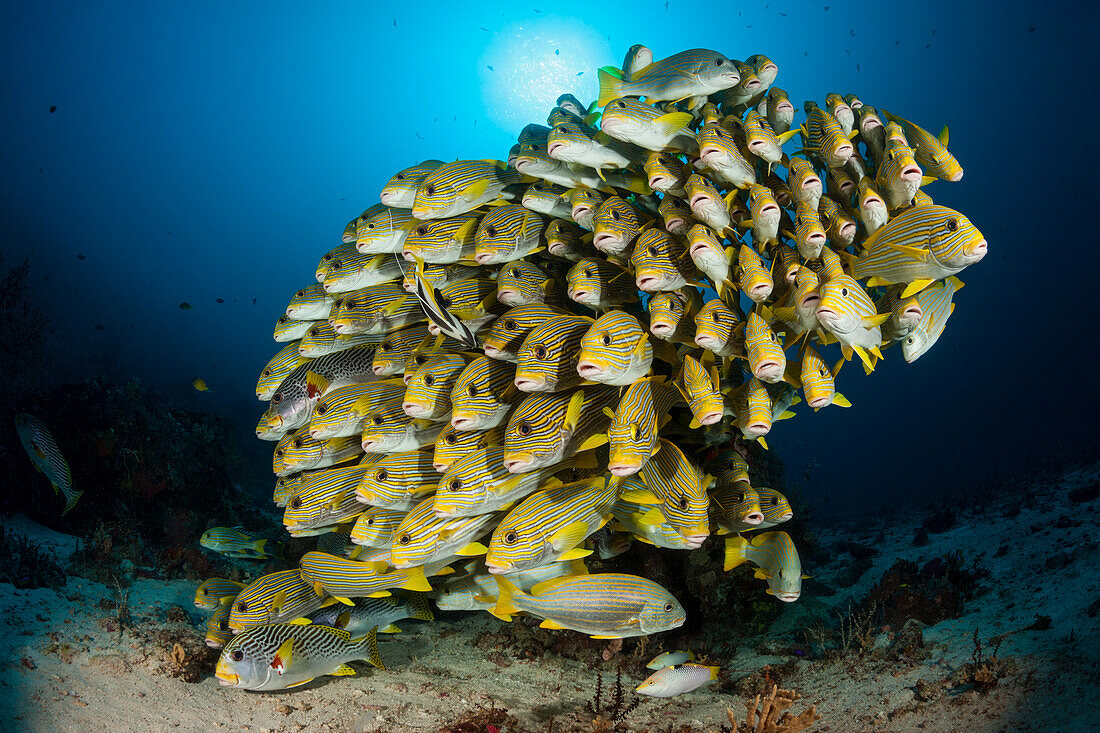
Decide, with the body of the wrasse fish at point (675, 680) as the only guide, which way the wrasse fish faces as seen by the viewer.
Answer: to the viewer's left

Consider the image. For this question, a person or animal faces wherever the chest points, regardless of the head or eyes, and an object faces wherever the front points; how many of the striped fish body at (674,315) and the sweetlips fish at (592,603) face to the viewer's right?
1

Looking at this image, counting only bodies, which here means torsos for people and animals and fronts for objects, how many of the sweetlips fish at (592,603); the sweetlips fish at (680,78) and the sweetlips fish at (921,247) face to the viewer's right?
3

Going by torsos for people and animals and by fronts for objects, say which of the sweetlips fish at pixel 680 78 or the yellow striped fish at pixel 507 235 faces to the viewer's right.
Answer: the sweetlips fish

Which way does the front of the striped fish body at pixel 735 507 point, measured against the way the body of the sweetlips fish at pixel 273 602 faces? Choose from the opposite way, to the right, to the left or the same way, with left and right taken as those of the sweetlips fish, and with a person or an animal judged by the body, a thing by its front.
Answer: to the left

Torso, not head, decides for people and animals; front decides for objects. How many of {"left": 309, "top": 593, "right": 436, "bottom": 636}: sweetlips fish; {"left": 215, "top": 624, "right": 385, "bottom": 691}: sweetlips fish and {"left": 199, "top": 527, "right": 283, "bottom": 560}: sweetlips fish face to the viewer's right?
0

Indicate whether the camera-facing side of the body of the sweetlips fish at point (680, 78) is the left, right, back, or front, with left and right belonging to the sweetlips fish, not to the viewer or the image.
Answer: right

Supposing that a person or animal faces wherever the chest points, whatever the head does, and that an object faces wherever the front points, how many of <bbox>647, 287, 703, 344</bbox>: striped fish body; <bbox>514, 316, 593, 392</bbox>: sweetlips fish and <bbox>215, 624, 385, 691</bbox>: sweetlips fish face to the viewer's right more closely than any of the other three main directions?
0
